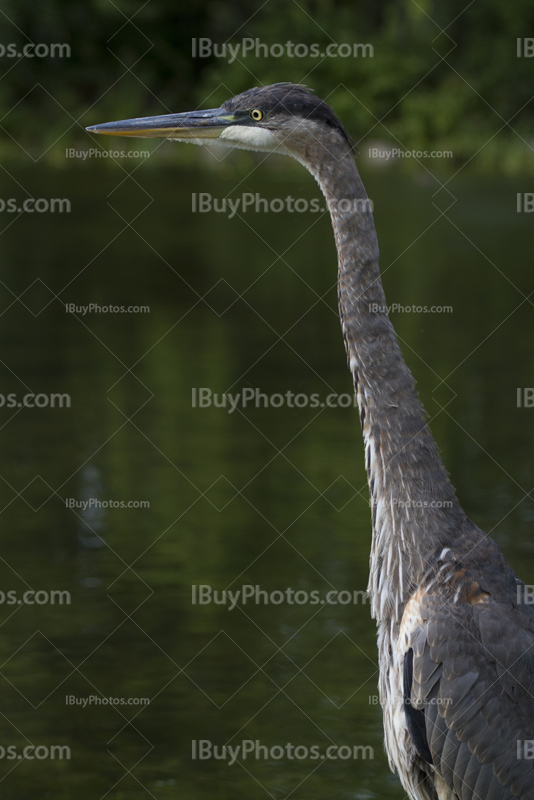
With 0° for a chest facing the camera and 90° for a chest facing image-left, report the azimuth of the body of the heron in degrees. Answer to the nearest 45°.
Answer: approximately 90°
